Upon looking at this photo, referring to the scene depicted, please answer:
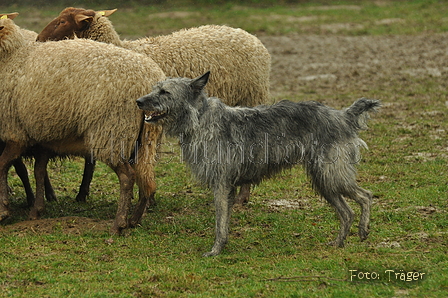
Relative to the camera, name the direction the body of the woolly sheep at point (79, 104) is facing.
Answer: to the viewer's left

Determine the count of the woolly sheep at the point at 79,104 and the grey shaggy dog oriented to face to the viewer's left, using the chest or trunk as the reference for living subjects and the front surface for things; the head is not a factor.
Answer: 2

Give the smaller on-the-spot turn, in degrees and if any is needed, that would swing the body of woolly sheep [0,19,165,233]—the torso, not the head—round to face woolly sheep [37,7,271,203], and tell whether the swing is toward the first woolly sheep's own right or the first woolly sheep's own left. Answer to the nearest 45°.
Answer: approximately 135° to the first woolly sheep's own right

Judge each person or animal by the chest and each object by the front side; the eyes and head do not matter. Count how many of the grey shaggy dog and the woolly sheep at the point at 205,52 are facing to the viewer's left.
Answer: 2

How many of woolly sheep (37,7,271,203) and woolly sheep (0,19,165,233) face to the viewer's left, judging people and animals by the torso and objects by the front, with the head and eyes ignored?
2

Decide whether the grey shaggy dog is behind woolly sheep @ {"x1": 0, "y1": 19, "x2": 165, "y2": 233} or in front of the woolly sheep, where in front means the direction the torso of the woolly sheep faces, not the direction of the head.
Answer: behind

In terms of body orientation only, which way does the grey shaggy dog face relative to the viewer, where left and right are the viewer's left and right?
facing to the left of the viewer

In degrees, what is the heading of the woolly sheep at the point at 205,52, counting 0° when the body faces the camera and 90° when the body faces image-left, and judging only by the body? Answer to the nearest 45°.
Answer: approximately 90°

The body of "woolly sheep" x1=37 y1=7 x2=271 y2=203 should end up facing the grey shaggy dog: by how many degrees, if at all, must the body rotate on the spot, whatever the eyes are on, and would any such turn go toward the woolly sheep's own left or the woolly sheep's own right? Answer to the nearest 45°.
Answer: approximately 90° to the woolly sheep's own left
